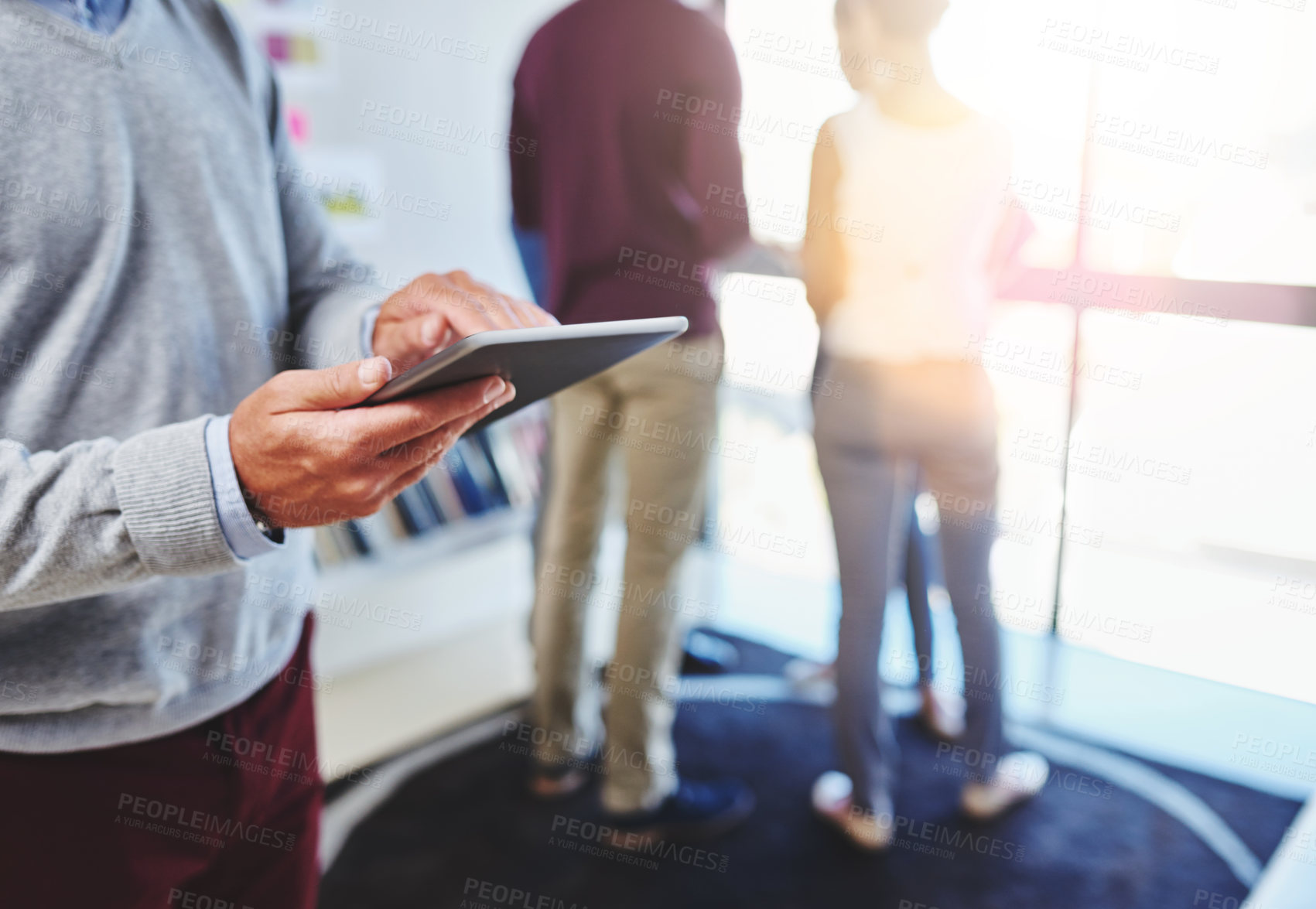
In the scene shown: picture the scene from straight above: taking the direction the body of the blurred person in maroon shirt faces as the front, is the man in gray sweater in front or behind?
behind

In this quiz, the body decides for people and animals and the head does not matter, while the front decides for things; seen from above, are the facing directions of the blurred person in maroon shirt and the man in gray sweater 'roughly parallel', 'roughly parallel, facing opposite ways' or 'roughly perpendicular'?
roughly perpendicular

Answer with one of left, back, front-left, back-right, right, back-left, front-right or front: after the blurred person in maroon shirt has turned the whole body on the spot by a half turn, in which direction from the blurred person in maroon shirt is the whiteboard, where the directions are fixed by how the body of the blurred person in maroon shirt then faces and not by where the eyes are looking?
right

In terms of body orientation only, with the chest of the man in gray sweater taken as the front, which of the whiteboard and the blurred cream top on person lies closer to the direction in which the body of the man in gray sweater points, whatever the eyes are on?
the blurred cream top on person

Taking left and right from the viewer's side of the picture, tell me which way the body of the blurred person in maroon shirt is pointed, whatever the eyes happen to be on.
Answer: facing away from the viewer and to the right of the viewer

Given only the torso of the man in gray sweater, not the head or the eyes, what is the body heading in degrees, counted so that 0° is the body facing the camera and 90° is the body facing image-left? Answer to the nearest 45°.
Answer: approximately 315°

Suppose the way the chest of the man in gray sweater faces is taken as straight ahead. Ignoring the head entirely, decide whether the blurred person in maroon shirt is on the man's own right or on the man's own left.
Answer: on the man's own left
